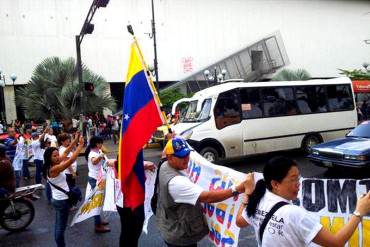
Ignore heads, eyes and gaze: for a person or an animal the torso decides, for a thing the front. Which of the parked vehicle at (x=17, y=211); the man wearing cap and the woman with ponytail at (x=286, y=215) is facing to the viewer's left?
the parked vehicle

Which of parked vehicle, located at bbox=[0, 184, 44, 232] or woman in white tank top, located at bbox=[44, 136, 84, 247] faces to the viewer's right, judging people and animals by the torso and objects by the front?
the woman in white tank top

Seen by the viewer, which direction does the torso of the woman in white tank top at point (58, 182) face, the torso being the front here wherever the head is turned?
to the viewer's right

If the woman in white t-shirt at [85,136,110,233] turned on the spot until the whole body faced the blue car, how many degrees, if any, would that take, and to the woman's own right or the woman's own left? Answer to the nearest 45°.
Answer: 0° — they already face it

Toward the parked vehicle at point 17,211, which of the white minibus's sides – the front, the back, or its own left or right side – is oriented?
front

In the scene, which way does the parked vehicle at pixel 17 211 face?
to the viewer's left
